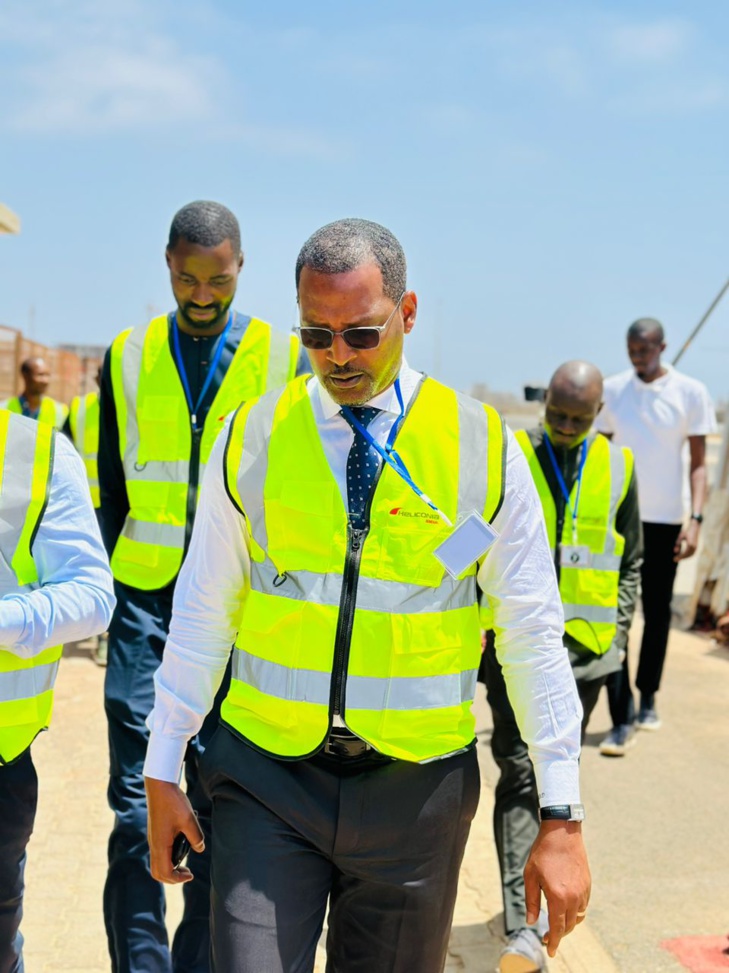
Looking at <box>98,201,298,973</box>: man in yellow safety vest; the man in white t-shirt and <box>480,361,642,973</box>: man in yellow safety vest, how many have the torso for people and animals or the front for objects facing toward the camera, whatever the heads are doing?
3

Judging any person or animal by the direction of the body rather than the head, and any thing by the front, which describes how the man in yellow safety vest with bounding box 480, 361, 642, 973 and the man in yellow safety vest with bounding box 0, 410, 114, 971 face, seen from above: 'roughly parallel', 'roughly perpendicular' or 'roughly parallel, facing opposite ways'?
roughly parallel

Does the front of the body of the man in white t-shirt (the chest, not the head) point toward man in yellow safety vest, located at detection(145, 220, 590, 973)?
yes

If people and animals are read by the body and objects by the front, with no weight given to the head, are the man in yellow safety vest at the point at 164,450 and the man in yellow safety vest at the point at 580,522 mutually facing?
no

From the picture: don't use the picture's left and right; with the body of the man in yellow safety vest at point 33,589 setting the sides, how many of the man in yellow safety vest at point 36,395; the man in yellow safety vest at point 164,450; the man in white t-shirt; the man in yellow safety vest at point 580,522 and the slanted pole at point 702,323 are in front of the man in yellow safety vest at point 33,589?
0

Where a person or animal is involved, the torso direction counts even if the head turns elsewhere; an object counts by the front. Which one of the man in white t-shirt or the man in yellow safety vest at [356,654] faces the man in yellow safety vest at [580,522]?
the man in white t-shirt

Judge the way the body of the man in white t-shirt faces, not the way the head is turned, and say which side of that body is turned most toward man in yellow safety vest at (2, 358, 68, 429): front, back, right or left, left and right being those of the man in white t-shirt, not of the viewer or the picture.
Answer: right

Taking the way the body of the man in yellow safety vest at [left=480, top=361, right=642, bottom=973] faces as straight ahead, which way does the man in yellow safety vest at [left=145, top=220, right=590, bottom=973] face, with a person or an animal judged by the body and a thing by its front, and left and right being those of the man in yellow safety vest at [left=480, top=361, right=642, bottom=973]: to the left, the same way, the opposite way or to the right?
the same way

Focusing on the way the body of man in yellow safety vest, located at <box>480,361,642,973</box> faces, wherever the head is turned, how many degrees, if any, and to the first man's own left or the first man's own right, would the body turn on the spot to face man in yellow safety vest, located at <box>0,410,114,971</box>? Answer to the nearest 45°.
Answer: approximately 45° to the first man's own right

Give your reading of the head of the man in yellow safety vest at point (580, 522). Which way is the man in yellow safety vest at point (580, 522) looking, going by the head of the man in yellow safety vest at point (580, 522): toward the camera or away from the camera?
toward the camera

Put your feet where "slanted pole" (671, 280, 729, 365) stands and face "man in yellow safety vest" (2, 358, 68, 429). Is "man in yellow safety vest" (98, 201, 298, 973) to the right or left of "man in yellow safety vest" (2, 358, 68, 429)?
left

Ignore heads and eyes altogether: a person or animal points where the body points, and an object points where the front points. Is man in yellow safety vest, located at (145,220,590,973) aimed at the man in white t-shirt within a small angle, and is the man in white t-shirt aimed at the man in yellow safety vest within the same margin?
no

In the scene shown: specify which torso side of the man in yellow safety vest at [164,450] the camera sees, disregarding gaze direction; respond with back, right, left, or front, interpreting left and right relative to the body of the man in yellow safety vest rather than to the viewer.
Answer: front

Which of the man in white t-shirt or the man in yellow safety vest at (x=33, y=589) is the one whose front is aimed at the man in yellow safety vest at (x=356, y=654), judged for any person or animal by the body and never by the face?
the man in white t-shirt

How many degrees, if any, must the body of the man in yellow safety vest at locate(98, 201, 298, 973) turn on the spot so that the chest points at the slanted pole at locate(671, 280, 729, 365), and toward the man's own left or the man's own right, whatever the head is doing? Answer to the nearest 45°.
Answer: approximately 135° to the man's own left

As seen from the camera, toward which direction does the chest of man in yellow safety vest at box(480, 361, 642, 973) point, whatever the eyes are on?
toward the camera

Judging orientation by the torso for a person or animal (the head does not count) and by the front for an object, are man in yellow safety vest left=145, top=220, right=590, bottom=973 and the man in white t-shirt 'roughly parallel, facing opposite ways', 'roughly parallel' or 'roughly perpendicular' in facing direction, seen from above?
roughly parallel

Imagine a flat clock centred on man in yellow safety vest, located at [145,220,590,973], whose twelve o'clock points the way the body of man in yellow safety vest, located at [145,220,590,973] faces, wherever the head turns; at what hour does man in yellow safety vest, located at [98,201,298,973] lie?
man in yellow safety vest, located at [98,201,298,973] is roughly at 5 o'clock from man in yellow safety vest, located at [145,220,590,973].

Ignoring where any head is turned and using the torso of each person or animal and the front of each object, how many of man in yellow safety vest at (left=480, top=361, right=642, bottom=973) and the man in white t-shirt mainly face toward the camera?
2

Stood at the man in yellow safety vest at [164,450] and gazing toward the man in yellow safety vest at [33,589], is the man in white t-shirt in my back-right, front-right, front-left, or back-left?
back-left

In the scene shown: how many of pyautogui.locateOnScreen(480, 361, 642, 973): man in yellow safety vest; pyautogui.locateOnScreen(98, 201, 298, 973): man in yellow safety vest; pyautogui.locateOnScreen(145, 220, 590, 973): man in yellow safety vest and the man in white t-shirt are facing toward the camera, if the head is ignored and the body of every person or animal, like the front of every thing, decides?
4

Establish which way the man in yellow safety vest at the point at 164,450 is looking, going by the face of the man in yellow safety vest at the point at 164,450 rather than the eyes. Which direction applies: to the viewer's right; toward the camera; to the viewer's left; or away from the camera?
toward the camera
